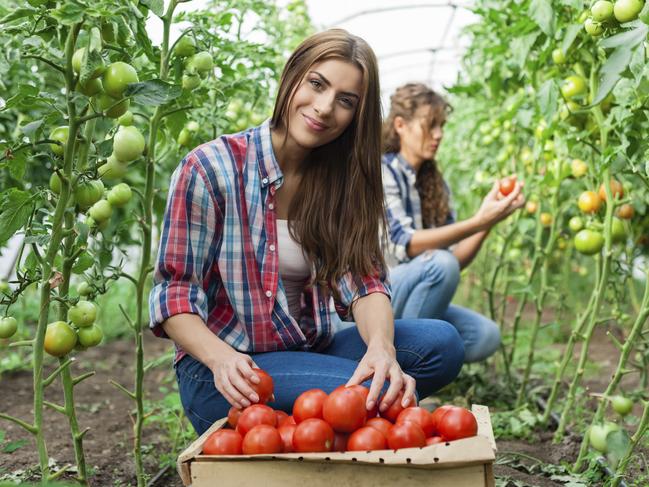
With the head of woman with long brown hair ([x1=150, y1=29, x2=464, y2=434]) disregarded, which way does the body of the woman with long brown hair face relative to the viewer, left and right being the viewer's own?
facing the viewer and to the right of the viewer

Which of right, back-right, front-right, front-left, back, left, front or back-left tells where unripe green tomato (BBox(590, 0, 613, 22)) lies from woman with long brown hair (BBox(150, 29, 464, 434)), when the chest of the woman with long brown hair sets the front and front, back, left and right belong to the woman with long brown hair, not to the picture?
front-left

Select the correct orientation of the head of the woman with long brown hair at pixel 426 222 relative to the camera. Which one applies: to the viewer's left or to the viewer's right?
to the viewer's right

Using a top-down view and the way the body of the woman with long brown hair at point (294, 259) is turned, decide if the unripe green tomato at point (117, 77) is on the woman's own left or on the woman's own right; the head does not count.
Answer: on the woman's own right

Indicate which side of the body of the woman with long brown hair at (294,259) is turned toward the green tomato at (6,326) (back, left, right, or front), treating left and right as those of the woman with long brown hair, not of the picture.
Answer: right
